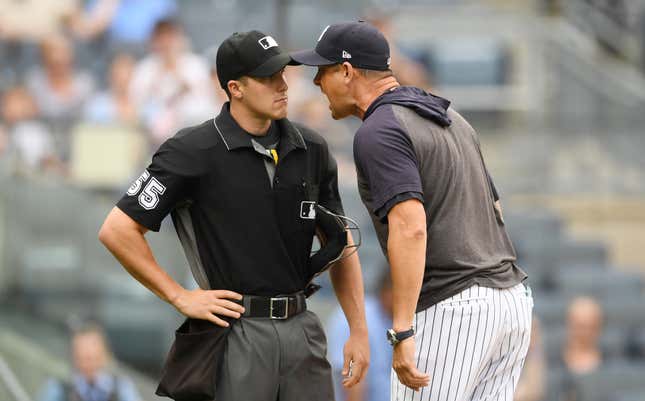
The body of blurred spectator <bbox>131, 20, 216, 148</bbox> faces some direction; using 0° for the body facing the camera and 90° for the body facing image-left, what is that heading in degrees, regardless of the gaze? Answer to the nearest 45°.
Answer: approximately 0°

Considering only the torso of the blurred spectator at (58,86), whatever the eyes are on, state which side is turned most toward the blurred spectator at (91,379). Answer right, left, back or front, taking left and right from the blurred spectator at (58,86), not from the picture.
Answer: front

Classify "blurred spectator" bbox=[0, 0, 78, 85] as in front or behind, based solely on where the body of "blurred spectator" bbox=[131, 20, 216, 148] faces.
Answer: behind

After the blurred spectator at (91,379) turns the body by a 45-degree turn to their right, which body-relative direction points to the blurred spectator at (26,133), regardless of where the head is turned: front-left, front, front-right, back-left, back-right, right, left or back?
back-right

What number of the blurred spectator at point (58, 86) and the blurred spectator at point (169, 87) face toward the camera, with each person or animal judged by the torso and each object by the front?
2

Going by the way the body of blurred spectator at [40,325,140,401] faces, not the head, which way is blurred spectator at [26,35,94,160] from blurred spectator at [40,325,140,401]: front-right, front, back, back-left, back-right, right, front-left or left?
back

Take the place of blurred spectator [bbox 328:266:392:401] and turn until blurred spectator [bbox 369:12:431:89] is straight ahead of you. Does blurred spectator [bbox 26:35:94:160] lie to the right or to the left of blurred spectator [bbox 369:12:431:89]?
left

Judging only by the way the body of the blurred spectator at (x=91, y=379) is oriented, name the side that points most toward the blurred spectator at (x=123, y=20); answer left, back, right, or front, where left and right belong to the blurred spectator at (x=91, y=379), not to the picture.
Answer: back
